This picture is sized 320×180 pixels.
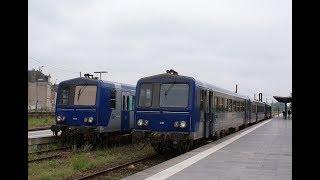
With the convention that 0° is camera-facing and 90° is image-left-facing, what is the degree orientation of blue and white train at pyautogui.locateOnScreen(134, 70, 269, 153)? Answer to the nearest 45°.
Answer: approximately 45°

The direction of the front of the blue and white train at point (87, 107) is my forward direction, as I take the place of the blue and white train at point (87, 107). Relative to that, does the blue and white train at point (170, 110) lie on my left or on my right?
on my left

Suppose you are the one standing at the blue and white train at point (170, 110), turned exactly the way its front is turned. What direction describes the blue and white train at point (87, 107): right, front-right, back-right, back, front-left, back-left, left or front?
right

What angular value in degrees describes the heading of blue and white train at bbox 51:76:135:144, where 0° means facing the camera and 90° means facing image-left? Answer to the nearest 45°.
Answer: approximately 45°

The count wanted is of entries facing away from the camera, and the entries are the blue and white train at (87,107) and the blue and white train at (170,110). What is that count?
0
